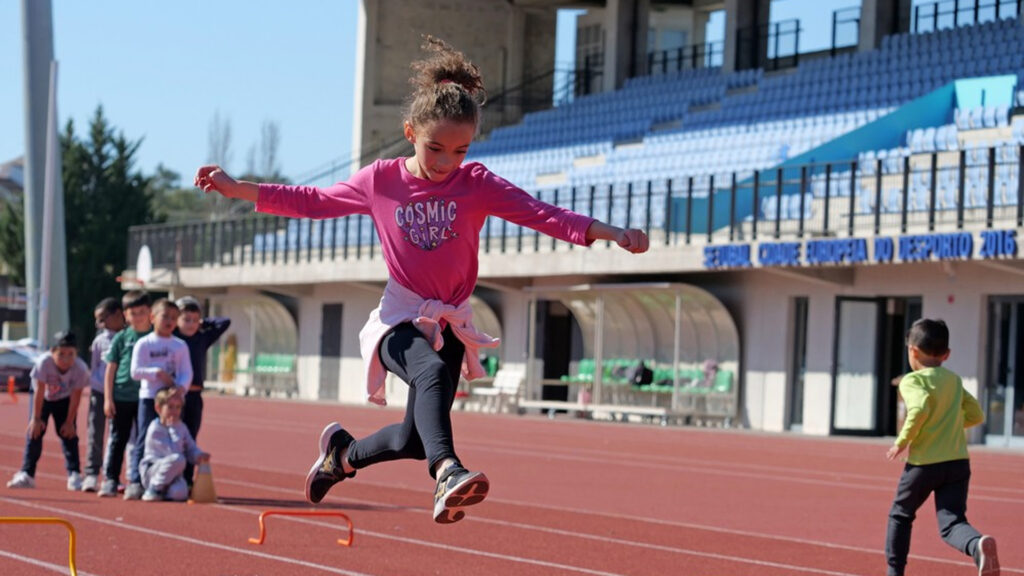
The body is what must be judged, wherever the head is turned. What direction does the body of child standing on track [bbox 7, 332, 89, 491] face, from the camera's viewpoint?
toward the camera

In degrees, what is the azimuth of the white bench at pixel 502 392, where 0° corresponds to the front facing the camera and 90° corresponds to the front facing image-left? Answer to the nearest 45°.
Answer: approximately 45°

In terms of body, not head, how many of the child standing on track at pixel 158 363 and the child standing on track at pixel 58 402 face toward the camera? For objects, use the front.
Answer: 2

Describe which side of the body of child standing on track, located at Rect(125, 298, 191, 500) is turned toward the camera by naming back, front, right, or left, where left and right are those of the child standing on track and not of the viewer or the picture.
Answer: front

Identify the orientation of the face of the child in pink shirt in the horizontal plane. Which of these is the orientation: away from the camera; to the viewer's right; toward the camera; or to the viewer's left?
toward the camera

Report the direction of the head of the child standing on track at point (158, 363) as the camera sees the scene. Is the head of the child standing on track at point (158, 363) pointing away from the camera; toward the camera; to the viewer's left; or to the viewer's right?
toward the camera

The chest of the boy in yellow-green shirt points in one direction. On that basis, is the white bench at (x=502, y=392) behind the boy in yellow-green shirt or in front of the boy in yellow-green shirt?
in front

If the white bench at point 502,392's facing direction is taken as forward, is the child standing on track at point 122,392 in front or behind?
in front

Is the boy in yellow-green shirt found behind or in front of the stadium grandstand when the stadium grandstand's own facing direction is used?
in front

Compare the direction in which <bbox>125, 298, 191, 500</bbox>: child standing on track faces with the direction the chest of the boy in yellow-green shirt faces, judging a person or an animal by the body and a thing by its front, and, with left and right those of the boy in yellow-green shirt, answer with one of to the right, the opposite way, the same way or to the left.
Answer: the opposite way

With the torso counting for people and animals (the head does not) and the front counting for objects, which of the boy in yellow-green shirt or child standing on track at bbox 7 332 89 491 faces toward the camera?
the child standing on track

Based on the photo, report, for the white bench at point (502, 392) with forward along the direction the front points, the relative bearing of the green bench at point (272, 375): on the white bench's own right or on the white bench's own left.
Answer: on the white bench's own right

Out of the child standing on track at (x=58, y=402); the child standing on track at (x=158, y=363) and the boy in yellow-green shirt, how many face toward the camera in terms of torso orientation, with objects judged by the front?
2

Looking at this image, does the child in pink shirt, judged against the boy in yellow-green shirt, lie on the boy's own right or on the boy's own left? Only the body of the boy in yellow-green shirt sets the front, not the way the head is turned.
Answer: on the boy's own left

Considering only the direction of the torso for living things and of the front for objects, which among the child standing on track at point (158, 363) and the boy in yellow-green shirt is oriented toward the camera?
the child standing on track
